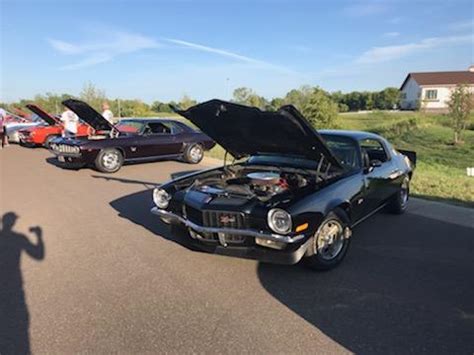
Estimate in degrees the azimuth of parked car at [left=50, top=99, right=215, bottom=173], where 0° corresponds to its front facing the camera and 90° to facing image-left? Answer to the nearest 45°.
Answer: approximately 45°

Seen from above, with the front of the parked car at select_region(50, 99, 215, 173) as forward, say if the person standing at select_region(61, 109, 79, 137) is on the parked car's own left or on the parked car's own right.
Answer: on the parked car's own right

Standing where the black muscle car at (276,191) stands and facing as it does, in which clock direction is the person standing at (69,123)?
The person standing is roughly at 3 o'clock from the black muscle car.

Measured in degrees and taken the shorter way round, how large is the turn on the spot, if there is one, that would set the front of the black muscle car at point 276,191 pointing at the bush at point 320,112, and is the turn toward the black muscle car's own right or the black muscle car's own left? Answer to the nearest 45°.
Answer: approximately 135° to the black muscle car's own right

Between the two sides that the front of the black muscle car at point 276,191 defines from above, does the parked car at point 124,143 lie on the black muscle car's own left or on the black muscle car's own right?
on the black muscle car's own right

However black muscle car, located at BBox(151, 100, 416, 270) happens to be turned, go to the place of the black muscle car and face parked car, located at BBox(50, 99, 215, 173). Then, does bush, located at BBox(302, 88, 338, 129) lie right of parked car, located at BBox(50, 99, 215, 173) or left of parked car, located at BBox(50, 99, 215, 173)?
right

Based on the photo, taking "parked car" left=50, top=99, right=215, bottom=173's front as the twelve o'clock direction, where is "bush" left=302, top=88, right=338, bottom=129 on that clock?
The bush is roughly at 6 o'clock from the parked car.
